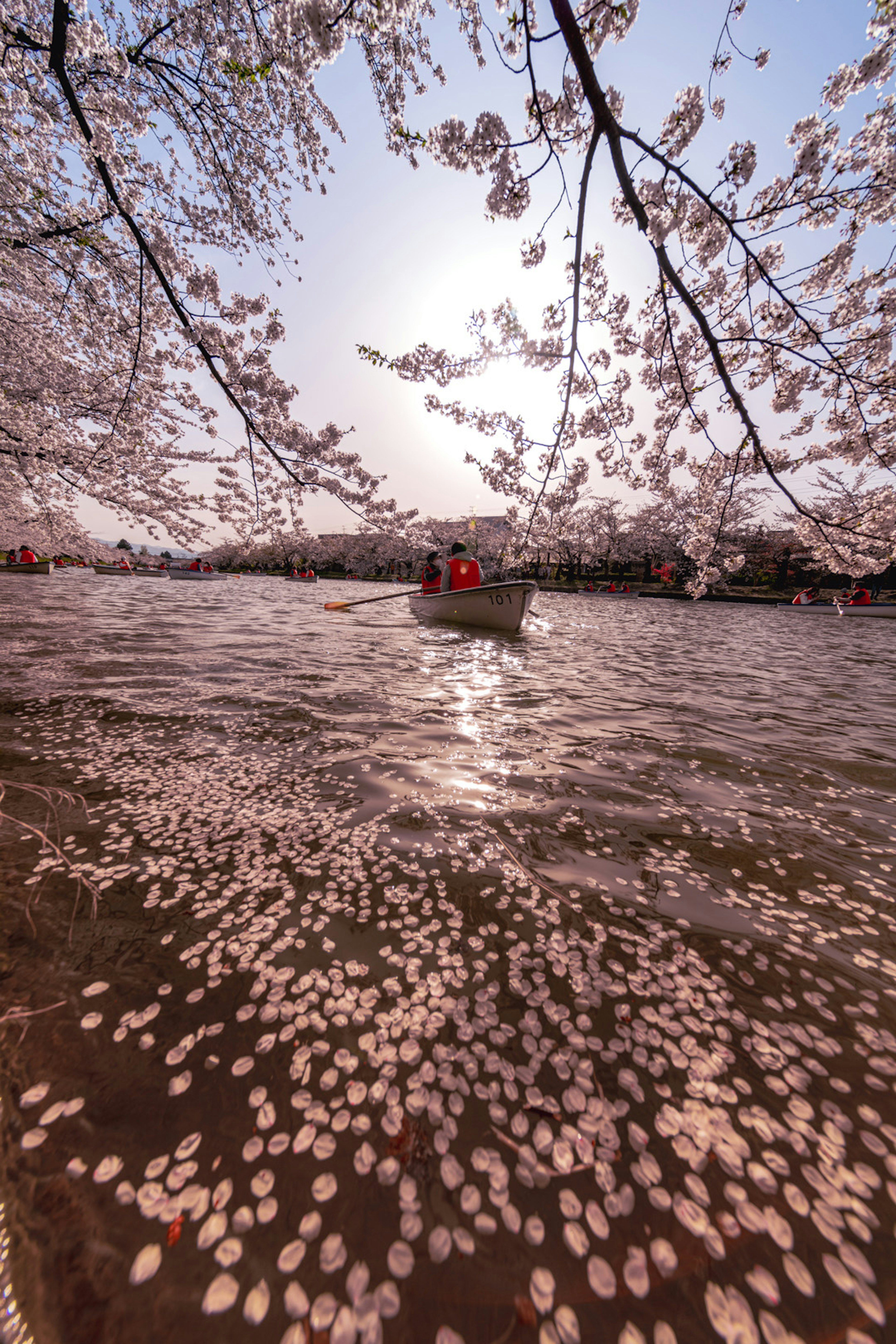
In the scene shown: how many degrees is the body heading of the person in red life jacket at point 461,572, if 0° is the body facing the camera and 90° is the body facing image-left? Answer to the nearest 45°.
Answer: approximately 135°

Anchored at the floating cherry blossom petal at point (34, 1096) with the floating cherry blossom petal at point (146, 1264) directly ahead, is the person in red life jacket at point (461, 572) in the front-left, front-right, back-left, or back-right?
back-left

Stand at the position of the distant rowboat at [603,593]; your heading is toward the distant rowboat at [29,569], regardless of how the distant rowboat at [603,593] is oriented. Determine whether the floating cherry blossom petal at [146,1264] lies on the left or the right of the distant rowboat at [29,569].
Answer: left

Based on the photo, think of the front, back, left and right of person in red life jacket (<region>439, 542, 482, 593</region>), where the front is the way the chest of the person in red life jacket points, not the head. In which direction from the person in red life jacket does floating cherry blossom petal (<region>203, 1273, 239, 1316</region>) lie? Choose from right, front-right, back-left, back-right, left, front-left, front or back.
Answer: back-left
